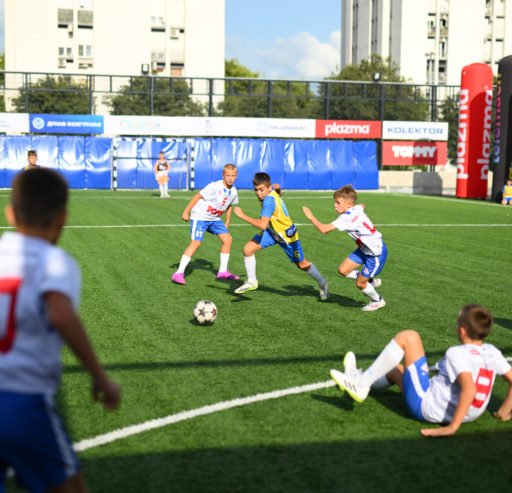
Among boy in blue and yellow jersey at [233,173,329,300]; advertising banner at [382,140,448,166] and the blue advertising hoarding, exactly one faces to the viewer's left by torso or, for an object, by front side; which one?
the boy in blue and yellow jersey

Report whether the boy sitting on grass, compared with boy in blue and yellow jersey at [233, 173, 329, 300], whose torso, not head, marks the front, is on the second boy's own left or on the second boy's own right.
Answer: on the second boy's own left

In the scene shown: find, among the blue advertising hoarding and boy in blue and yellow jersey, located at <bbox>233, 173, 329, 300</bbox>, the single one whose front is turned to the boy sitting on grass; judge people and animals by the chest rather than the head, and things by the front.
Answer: the blue advertising hoarding

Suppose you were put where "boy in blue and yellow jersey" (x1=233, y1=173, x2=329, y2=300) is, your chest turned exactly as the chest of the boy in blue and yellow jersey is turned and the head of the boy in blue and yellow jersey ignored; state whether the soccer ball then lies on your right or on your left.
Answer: on your left

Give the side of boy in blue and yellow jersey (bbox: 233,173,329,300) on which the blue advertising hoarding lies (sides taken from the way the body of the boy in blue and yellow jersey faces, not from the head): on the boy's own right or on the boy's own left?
on the boy's own right

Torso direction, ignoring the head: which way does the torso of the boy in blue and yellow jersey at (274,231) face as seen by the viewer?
to the viewer's left

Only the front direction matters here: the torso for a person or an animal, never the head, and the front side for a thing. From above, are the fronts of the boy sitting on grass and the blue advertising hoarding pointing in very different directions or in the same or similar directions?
very different directions

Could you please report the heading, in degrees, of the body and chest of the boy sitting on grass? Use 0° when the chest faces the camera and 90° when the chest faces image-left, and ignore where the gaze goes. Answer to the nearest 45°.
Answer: approximately 135°

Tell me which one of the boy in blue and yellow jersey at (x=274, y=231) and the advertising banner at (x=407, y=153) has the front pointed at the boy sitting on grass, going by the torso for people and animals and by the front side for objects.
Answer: the advertising banner

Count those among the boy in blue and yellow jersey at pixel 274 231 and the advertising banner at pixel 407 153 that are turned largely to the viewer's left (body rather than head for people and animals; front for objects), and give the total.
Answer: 1

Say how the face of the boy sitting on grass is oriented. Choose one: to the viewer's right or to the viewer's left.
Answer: to the viewer's left
